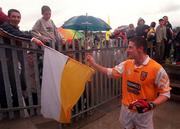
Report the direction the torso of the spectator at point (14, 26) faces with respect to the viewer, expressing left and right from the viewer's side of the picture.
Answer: facing the viewer and to the right of the viewer

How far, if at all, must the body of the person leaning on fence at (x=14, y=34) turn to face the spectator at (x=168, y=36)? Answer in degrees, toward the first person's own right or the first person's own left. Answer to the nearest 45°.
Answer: approximately 90° to the first person's own left

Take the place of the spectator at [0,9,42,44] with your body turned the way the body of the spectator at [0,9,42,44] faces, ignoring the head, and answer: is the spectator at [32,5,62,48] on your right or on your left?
on your left

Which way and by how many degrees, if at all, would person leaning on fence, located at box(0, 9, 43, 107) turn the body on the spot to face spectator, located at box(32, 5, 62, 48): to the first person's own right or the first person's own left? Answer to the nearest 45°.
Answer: approximately 90° to the first person's own left

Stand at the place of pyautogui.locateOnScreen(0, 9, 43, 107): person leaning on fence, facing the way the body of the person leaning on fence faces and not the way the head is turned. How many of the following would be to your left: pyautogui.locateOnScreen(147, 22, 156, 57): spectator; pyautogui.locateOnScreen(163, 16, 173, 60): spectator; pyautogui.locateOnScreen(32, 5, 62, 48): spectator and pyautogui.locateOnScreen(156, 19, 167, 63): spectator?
4

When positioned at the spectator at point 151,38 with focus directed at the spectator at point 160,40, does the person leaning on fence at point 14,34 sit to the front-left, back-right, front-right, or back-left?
back-right

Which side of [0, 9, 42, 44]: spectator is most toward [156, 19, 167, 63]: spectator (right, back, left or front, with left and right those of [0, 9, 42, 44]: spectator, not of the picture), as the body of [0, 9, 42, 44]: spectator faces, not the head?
left

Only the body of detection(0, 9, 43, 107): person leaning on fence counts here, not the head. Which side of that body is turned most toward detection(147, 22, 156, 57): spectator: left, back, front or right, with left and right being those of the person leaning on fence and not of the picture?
left

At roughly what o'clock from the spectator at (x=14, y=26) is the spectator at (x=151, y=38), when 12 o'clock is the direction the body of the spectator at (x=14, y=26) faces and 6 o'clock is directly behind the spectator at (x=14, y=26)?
the spectator at (x=151, y=38) is roughly at 9 o'clock from the spectator at (x=14, y=26).

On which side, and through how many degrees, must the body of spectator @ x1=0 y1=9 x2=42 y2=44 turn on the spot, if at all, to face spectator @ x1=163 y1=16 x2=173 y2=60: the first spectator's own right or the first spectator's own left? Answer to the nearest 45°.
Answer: approximately 90° to the first spectator's own left
